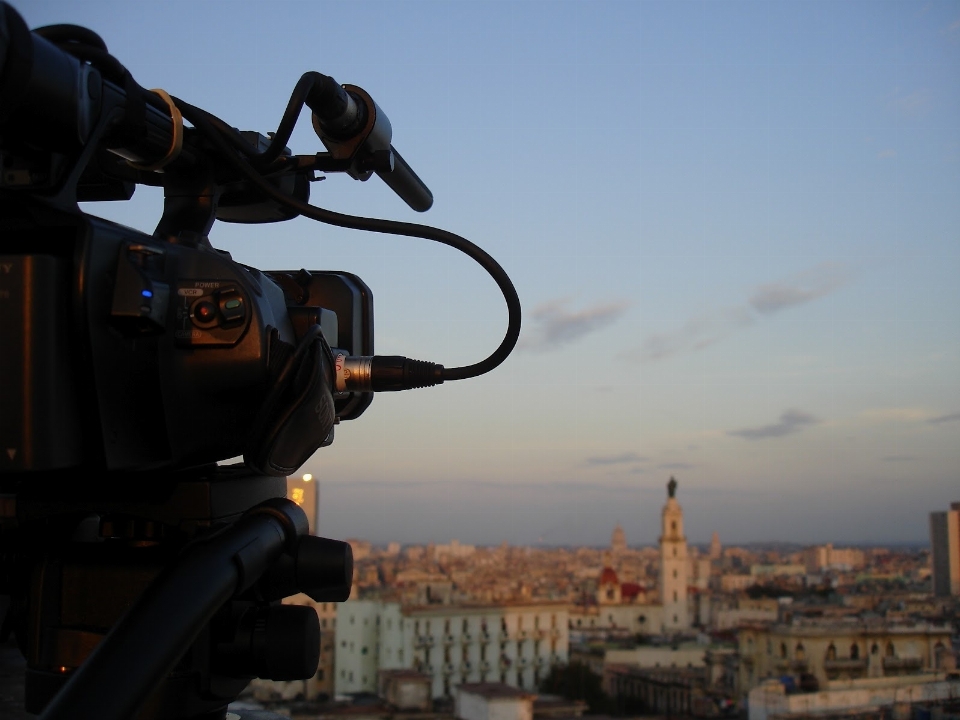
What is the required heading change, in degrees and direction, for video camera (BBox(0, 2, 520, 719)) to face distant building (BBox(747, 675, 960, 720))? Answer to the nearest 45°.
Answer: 0° — it already faces it

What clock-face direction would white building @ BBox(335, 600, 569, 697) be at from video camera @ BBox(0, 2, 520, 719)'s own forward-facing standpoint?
The white building is roughly at 11 o'clock from the video camera.

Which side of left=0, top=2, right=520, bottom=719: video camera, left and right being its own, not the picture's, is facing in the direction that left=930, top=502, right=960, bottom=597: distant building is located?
front

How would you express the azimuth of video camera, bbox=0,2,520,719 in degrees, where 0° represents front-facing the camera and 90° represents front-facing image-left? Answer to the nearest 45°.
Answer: approximately 225°

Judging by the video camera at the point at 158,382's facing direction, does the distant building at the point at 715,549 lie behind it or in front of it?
in front

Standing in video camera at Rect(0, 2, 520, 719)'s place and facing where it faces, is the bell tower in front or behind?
in front

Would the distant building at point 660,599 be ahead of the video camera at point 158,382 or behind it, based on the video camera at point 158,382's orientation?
ahead

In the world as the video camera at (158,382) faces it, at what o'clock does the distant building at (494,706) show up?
The distant building is roughly at 11 o'clock from the video camera.

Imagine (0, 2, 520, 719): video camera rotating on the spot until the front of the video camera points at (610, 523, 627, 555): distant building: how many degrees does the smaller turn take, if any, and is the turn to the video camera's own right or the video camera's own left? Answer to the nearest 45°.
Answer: approximately 45° to the video camera's own left
